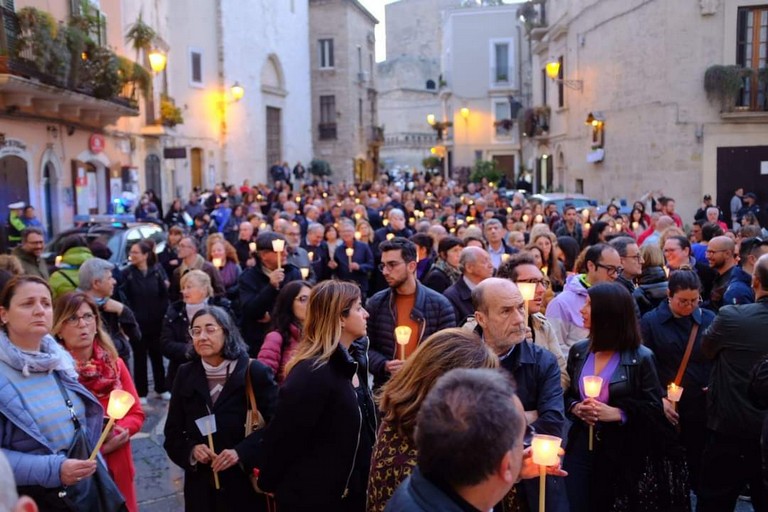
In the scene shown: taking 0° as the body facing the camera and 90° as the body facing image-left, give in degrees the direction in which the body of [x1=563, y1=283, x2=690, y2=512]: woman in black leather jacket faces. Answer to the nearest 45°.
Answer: approximately 45°

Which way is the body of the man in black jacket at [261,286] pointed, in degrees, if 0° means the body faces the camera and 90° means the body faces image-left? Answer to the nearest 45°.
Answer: approximately 315°

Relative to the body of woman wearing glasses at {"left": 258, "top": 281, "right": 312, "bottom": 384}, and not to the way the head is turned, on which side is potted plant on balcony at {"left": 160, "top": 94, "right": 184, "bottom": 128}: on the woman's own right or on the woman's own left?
on the woman's own left

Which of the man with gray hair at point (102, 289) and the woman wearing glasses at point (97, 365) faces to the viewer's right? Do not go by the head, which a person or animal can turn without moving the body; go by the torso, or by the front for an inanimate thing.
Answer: the man with gray hair

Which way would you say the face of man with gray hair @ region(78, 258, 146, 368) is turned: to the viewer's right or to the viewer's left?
to the viewer's right

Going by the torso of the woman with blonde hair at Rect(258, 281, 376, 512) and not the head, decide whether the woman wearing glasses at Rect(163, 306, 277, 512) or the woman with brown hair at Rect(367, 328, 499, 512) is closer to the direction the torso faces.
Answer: the woman with brown hair

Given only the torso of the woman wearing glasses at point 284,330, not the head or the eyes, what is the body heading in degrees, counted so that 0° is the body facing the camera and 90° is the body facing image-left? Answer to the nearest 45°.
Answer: approximately 270°

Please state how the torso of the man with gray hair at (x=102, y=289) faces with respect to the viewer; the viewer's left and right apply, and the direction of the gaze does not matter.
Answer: facing to the right of the viewer
